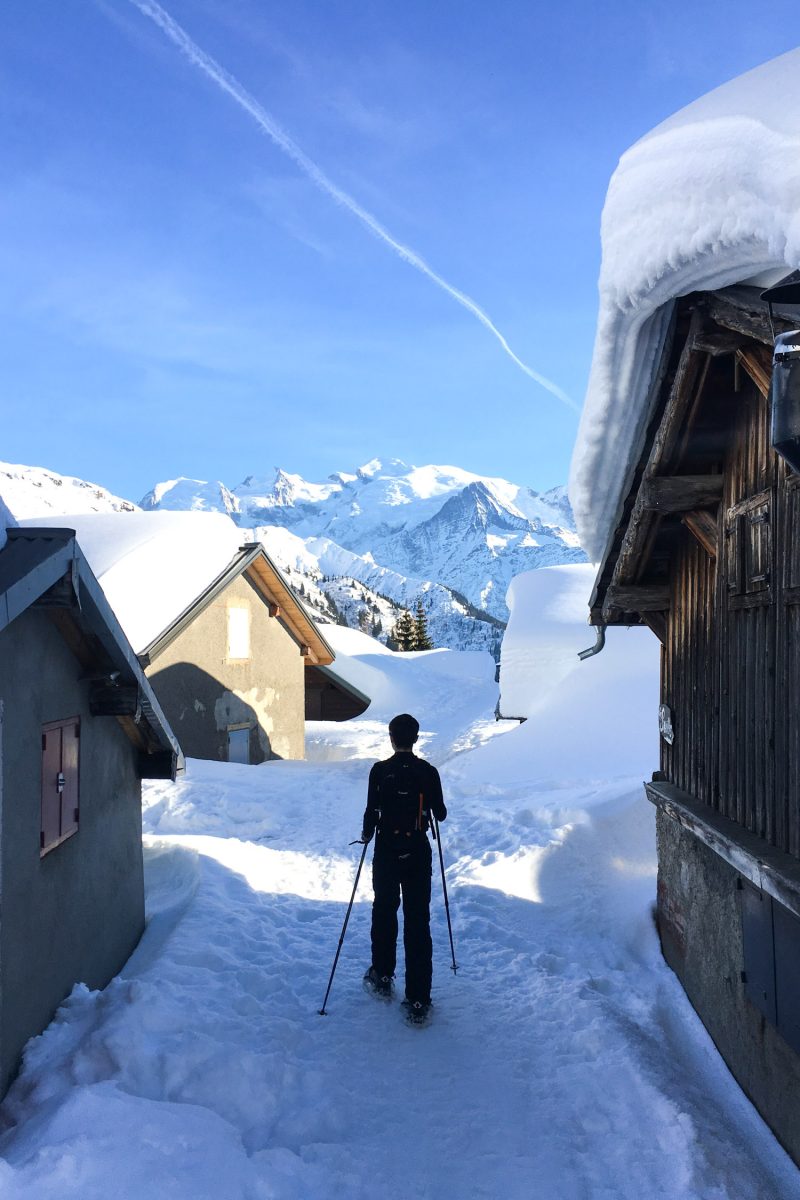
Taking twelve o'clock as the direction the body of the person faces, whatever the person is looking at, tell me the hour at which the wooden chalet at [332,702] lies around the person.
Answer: The wooden chalet is roughly at 12 o'clock from the person.

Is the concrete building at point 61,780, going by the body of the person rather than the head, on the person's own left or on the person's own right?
on the person's own left

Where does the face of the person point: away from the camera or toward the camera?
away from the camera

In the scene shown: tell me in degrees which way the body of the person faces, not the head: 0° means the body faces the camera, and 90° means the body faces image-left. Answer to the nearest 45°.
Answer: approximately 180°

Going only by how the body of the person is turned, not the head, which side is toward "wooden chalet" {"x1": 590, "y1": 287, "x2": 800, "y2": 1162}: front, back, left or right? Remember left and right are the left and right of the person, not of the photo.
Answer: right
